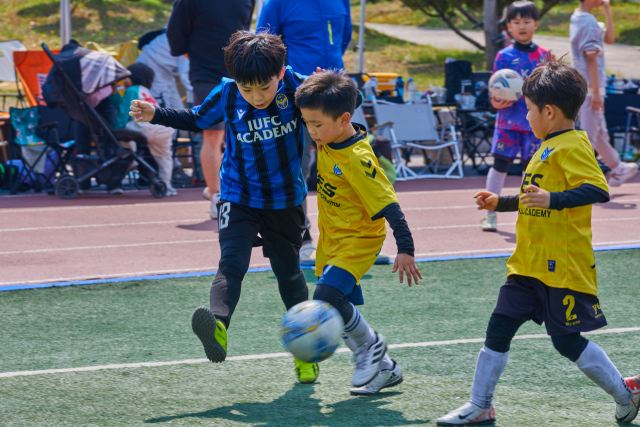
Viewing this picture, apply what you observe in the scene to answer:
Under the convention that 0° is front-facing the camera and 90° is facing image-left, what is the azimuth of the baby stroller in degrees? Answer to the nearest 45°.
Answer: approximately 270°

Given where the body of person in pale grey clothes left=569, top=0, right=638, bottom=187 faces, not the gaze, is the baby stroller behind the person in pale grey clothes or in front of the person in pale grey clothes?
behind

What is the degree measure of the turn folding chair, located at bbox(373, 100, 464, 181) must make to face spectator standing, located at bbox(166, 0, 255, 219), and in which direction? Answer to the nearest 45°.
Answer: approximately 90° to its right

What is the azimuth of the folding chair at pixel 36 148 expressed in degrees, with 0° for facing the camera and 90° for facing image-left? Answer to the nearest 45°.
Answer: approximately 315°

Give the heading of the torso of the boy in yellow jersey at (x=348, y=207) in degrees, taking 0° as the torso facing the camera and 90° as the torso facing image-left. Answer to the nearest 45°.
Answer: approximately 45°

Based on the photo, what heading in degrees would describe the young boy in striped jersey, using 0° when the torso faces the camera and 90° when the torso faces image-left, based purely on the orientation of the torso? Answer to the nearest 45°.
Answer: approximately 0°

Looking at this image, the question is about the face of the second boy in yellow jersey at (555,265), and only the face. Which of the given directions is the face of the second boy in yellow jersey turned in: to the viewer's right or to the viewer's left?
to the viewer's left
